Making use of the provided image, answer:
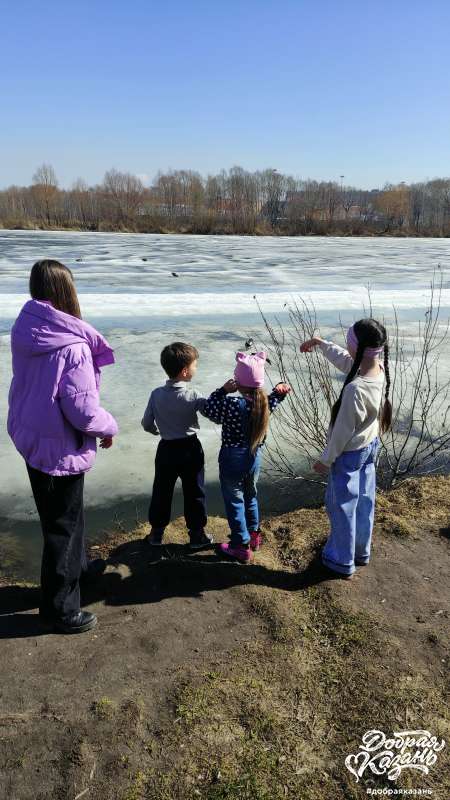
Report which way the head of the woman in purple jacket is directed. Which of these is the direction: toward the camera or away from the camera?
away from the camera

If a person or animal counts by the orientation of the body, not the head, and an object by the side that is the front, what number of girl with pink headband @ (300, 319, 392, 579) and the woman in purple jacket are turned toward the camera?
0

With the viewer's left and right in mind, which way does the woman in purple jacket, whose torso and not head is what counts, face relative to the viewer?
facing away from the viewer and to the right of the viewer

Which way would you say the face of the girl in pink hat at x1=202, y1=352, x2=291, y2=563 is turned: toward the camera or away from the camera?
away from the camera

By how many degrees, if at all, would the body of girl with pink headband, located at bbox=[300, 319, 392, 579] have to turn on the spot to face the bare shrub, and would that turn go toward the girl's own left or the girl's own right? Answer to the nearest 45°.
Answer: approximately 45° to the girl's own right

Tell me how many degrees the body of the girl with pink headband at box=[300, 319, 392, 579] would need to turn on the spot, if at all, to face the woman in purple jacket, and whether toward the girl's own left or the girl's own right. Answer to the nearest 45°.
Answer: approximately 90° to the girl's own left

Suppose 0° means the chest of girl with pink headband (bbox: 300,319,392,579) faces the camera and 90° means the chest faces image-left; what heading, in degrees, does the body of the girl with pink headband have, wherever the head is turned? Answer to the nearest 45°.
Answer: approximately 135°

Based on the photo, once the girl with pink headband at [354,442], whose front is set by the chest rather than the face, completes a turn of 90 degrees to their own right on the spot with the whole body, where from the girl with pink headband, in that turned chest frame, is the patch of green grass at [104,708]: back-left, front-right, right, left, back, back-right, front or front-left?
back
